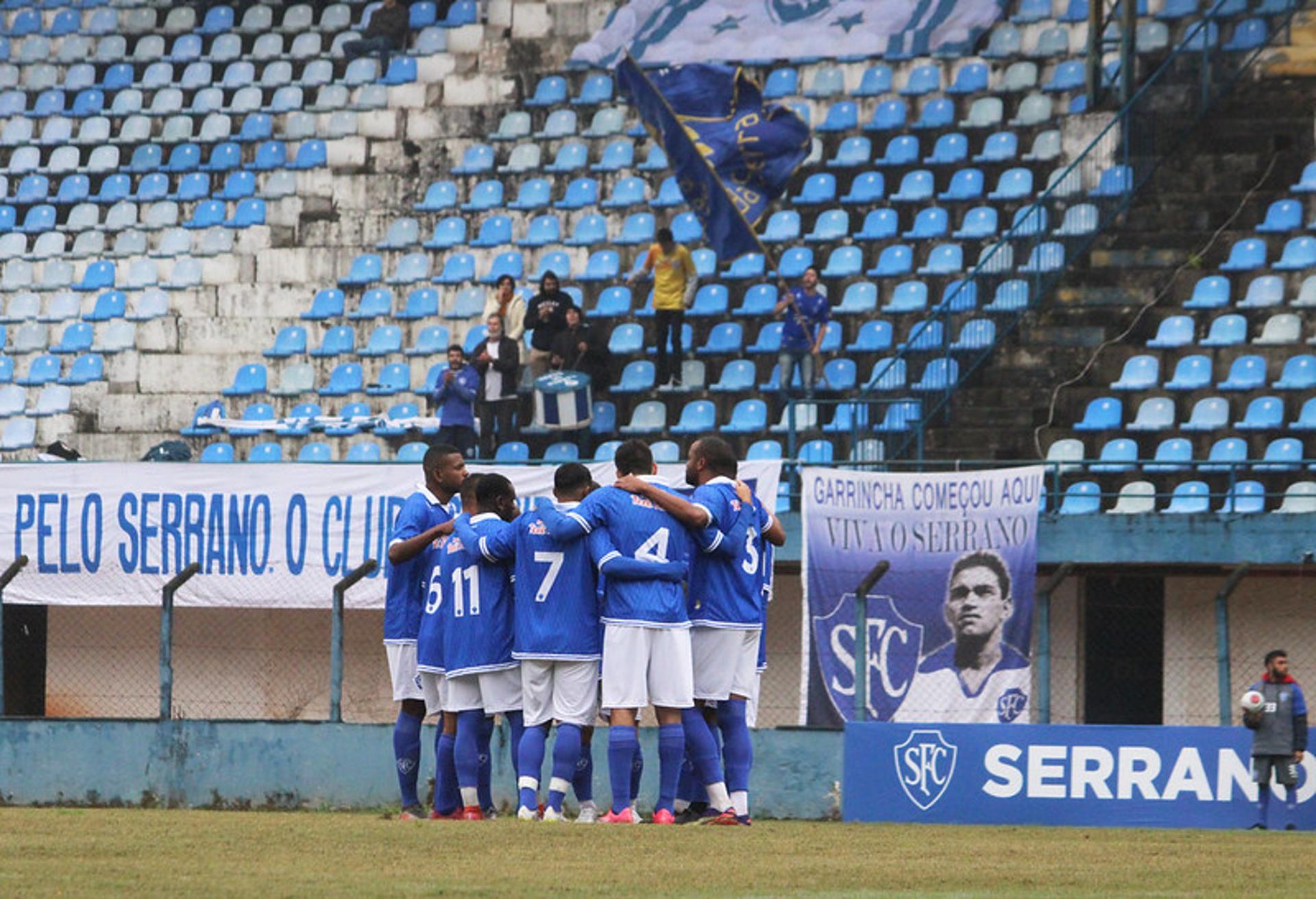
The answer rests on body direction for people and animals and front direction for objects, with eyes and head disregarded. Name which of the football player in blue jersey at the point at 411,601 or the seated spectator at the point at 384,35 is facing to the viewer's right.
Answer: the football player in blue jersey

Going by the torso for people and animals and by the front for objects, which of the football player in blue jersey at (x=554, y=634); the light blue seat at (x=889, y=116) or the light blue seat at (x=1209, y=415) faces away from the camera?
the football player in blue jersey

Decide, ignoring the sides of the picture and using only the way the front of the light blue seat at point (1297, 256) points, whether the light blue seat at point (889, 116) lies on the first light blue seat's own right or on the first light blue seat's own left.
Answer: on the first light blue seat's own right

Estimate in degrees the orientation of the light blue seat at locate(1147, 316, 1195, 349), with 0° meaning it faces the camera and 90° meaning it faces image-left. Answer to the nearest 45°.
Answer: approximately 45°

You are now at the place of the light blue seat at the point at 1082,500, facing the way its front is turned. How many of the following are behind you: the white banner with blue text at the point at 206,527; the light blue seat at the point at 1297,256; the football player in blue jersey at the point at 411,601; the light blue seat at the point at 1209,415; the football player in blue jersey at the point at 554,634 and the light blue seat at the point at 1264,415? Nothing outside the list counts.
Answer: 3

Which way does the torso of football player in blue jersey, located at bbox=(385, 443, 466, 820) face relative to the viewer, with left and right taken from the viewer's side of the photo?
facing to the right of the viewer

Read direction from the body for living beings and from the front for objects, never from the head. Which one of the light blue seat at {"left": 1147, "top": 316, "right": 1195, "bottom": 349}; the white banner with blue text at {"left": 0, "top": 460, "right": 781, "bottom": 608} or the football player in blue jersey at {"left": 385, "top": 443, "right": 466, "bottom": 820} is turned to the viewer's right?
the football player in blue jersey

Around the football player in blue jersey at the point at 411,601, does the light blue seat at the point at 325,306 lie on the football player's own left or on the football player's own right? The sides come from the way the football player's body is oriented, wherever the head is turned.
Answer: on the football player's own left

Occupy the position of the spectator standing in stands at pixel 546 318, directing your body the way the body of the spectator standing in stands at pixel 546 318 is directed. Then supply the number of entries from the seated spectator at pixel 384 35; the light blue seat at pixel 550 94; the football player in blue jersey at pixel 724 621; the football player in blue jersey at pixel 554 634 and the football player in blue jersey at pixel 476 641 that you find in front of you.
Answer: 3
